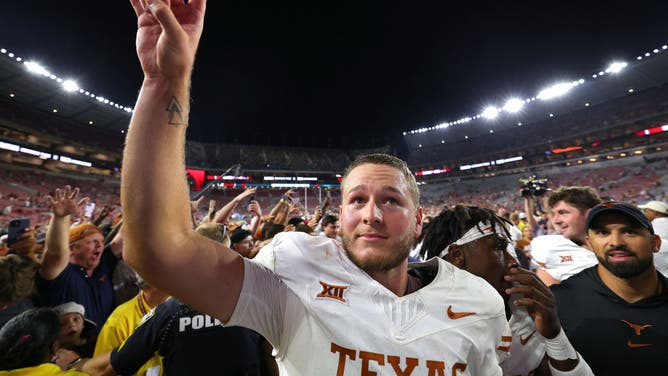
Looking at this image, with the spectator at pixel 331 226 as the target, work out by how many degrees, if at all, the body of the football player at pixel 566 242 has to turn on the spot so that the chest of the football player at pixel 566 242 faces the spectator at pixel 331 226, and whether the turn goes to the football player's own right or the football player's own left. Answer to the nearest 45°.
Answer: approximately 45° to the football player's own right

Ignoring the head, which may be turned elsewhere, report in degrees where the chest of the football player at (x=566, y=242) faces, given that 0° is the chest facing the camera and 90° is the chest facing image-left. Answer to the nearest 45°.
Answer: approximately 45°

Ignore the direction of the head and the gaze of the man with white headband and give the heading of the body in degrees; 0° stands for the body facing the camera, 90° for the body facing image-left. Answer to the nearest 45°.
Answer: approximately 270°

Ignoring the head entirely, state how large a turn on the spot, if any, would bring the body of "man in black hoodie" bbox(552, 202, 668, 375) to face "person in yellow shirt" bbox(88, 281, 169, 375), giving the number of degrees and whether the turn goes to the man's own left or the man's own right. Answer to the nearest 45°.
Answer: approximately 45° to the man's own right

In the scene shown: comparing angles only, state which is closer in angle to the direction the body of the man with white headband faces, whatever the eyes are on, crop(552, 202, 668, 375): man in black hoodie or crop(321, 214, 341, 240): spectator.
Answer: the man in black hoodie

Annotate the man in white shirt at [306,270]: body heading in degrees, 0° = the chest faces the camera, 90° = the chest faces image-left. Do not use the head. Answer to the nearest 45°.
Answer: approximately 0°

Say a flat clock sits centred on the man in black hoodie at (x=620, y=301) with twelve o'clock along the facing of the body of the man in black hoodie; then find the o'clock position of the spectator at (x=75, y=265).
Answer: The spectator is roughly at 2 o'clock from the man in black hoodie.

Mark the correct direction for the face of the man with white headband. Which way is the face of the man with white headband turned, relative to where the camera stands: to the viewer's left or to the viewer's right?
to the viewer's right

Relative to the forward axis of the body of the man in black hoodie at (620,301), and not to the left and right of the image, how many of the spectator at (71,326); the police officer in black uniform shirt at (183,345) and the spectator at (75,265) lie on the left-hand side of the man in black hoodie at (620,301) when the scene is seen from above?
0

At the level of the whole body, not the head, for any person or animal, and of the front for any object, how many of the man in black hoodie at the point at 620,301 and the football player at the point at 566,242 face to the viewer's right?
0

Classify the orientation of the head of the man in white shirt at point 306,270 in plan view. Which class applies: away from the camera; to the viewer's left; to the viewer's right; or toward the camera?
toward the camera

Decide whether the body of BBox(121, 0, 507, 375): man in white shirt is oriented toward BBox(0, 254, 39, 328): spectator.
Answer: no

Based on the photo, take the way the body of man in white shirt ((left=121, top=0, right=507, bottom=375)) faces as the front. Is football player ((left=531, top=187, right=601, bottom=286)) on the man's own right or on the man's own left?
on the man's own left

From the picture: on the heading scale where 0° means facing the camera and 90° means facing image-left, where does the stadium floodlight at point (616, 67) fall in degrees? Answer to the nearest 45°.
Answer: approximately 45°

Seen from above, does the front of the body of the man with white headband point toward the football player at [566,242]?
no
